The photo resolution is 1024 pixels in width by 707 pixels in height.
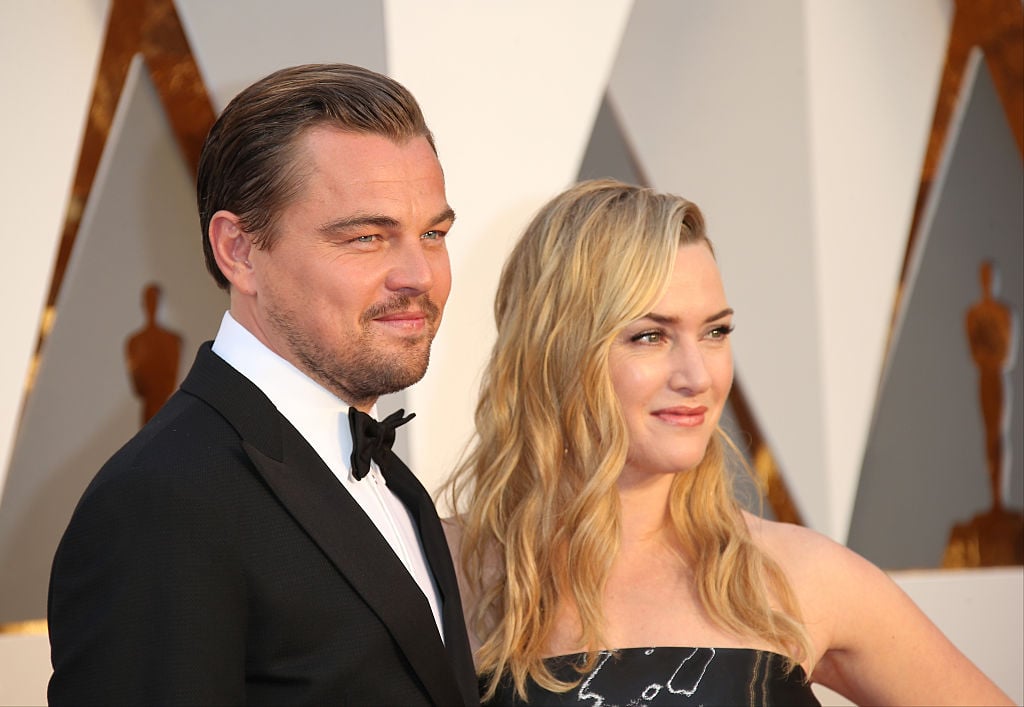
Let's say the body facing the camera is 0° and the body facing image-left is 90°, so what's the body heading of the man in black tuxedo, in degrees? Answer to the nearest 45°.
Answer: approximately 315°
